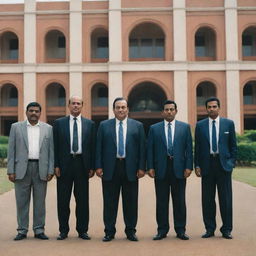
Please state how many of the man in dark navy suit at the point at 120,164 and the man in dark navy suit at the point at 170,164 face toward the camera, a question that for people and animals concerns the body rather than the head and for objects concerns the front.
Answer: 2

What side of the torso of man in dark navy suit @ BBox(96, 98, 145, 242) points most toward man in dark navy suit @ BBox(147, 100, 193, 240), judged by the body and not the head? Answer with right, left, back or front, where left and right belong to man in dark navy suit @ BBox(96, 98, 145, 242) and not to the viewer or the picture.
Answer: left

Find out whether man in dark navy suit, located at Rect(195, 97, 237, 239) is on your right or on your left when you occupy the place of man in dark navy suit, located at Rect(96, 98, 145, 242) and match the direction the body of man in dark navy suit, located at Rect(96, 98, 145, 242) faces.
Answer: on your left

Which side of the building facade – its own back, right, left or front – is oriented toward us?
front

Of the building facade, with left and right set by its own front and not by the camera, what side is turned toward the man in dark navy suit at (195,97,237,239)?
front

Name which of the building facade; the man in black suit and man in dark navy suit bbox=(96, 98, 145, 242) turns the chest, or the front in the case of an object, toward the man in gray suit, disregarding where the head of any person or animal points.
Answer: the building facade

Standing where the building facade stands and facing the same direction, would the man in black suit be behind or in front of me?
in front

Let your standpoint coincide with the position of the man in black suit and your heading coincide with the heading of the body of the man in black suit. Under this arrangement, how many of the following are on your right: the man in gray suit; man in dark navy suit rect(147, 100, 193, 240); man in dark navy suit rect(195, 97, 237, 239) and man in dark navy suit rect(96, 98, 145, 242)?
1

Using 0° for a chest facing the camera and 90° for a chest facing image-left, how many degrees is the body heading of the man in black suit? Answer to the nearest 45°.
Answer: approximately 0°

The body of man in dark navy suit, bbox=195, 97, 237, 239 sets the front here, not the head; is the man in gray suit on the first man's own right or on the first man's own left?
on the first man's own right

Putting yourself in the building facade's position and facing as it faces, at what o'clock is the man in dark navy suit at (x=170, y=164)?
The man in dark navy suit is roughly at 12 o'clock from the building facade.

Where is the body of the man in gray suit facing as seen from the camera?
toward the camera

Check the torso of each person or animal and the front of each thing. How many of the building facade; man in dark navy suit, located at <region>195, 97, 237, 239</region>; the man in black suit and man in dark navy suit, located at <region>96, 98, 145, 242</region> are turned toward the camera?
4

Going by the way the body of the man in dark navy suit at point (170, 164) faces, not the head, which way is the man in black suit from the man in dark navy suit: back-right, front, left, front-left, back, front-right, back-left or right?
right
